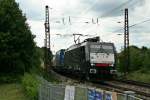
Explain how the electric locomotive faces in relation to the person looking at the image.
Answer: facing the viewer and to the right of the viewer
